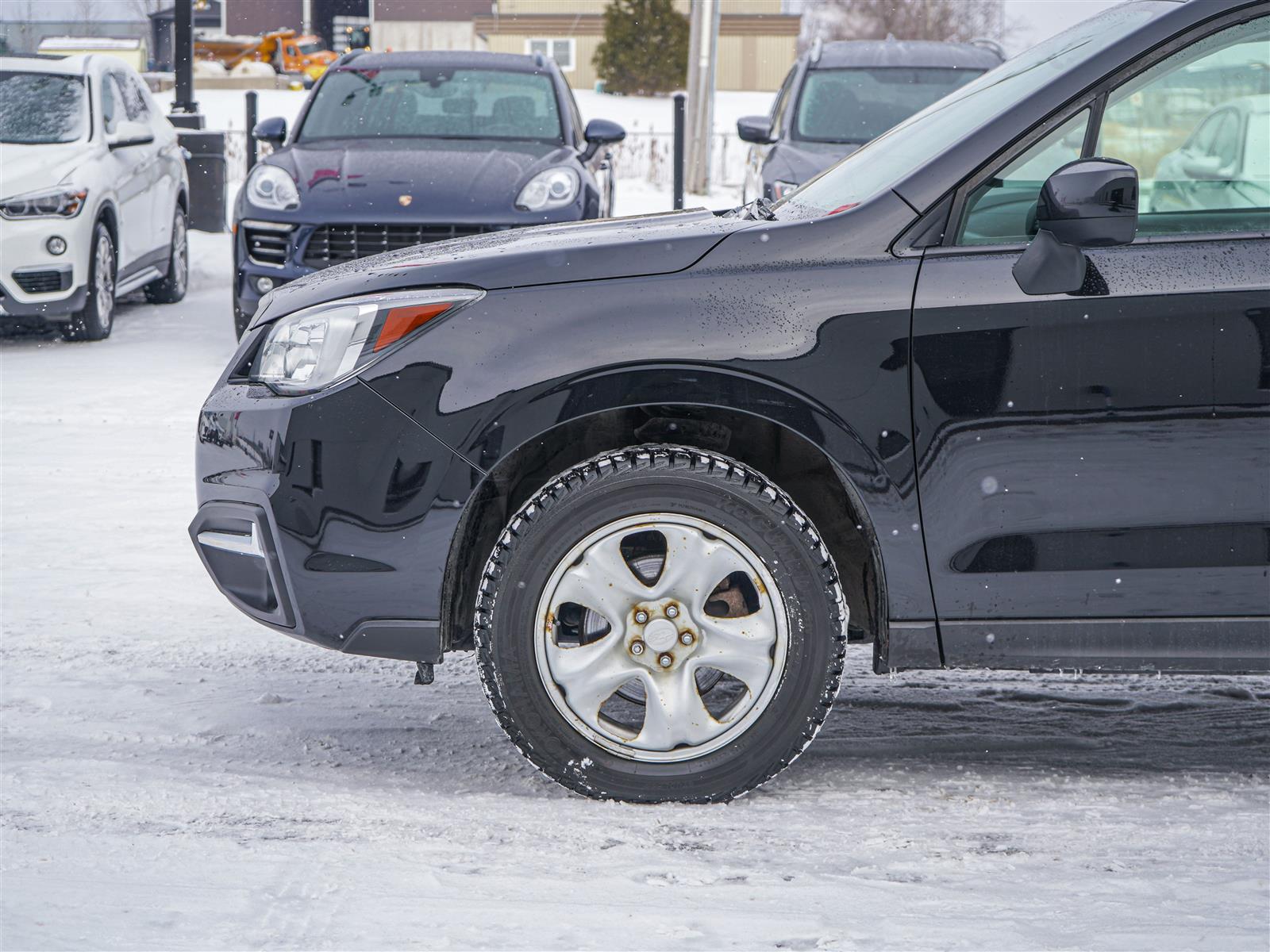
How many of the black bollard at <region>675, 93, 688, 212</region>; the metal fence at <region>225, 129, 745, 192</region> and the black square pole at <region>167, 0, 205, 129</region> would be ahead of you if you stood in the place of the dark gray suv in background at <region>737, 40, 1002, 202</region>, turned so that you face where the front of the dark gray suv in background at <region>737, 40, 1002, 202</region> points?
0

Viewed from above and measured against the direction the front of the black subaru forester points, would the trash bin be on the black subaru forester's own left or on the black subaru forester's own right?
on the black subaru forester's own right

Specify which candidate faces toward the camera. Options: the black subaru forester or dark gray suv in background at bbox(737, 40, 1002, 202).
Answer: the dark gray suv in background

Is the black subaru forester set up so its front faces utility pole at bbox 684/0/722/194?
no

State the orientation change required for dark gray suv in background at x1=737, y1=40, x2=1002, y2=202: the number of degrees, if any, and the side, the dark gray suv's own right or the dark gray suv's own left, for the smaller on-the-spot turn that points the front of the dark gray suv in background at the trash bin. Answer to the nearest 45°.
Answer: approximately 135° to the dark gray suv's own right

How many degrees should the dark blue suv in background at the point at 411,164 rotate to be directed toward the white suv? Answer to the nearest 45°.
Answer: approximately 135° to its right

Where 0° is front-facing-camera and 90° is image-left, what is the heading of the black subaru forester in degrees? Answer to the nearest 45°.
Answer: approximately 90°

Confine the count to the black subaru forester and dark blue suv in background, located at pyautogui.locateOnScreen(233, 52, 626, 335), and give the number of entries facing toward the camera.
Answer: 1

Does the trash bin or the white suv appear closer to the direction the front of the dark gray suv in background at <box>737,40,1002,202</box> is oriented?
the white suv

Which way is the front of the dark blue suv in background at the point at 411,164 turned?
toward the camera

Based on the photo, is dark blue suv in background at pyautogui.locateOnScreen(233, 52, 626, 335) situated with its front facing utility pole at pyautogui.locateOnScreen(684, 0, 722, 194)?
no

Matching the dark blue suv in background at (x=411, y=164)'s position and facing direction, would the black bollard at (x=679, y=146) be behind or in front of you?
behind

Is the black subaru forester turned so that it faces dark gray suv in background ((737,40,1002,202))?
no

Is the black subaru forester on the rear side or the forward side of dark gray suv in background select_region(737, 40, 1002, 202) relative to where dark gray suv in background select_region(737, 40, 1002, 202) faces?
on the forward side

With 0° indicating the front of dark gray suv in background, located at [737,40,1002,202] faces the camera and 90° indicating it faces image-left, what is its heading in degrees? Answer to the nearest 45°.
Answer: approximately 0°
